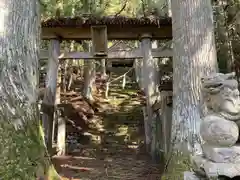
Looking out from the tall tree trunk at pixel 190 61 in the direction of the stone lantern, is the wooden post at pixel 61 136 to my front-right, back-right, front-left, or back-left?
back-right

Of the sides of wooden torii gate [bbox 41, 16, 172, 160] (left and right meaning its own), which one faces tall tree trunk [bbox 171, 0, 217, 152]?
left

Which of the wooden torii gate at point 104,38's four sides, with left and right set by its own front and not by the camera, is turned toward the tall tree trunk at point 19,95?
front

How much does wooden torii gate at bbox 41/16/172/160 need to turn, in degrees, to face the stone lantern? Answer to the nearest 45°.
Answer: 0° — it already faces it

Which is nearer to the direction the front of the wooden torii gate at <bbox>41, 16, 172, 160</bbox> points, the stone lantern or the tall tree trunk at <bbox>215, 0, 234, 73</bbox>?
the stone lantern

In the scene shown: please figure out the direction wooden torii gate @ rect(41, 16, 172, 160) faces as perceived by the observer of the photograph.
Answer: facing the viewer

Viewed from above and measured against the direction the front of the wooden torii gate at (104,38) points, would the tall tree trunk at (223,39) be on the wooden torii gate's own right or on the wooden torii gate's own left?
on the wooden torii gate's own left

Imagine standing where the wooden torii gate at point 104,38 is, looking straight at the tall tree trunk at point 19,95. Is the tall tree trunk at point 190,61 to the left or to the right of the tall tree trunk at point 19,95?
left
